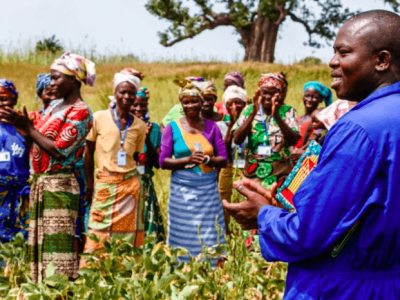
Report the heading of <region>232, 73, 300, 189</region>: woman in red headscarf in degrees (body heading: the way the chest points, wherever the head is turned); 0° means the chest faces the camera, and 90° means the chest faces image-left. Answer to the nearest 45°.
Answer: approximately 0°

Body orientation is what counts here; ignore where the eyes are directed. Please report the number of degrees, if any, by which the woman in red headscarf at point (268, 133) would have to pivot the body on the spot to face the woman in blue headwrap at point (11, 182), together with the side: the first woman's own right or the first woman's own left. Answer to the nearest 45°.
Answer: approximately 90° to the first woman's own right

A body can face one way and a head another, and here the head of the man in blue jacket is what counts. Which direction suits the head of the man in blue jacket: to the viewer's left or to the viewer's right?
to the viewer's left

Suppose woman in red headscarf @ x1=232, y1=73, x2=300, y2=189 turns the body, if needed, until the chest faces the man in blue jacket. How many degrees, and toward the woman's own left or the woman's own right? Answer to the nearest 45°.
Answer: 0° — they already face them

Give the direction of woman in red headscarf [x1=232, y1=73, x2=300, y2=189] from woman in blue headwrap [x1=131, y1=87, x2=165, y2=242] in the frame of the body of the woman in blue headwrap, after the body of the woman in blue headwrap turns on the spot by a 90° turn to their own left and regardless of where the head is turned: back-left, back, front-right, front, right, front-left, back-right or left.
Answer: front-left

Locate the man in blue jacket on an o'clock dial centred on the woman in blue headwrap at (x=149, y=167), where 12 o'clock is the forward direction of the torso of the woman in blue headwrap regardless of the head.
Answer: The man in blue jacket is roughly at 10 o'clock from the woman in blue headwrap.

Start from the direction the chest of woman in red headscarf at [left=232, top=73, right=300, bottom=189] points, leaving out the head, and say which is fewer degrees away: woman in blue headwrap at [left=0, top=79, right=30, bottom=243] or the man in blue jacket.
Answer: the man in blue jacket
